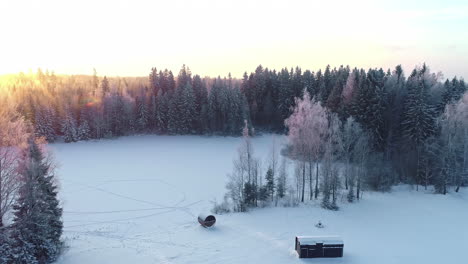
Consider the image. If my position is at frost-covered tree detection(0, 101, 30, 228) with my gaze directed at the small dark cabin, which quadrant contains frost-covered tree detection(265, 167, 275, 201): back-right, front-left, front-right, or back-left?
front-left

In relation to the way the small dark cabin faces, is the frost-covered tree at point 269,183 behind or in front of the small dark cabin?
behind

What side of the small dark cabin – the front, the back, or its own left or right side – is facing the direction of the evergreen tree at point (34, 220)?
right

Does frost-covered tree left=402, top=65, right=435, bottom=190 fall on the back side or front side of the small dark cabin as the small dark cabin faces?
on the back side

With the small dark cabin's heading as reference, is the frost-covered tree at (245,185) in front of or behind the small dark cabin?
behind

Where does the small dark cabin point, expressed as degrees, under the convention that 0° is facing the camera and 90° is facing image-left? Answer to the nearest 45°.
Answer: approximately 0°

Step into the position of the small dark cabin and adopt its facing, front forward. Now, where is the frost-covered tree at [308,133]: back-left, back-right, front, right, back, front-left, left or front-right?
back

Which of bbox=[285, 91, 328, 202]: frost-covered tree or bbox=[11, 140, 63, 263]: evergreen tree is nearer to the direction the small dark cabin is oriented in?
the evergreen tree

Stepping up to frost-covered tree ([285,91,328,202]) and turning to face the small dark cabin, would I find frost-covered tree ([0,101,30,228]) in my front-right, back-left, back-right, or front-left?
front-right
